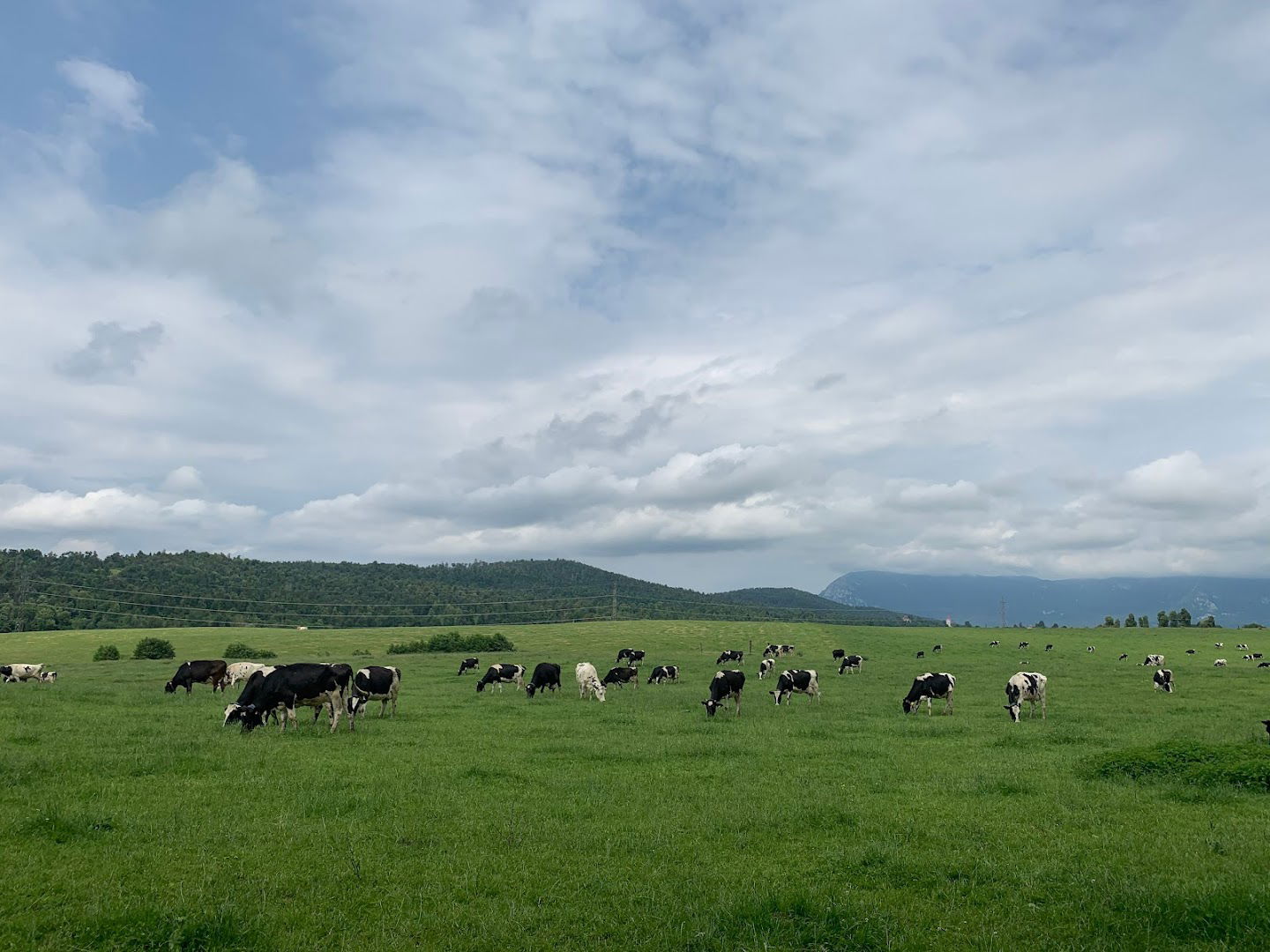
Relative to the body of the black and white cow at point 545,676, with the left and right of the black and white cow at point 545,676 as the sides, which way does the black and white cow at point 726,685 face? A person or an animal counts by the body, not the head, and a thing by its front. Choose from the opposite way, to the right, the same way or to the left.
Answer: the same way

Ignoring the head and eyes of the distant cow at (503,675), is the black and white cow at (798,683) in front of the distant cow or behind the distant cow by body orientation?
behind

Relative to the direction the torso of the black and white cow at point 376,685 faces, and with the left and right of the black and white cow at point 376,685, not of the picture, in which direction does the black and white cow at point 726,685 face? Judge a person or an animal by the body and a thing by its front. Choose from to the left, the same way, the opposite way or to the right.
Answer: the same way

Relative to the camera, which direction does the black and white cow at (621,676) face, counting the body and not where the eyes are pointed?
to the viewer's left

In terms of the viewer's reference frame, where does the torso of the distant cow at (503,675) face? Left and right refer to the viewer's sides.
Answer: facing to the left of the viewer

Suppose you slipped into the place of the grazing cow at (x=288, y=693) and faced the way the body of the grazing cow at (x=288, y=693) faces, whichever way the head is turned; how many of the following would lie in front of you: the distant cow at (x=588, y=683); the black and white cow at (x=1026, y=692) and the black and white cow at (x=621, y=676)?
0

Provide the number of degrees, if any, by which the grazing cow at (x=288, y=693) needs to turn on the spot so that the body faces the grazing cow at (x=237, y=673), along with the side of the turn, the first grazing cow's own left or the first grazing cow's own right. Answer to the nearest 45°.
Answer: approximately 90° to the first grazing cow's own right

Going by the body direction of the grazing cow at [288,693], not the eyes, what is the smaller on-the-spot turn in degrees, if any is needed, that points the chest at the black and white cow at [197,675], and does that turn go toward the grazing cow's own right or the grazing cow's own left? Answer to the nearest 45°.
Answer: approximately 90° to the grazing cow's own right

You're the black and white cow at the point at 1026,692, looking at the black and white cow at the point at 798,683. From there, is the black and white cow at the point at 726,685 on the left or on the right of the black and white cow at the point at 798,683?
left

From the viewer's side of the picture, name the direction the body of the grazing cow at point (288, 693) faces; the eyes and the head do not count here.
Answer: to the viewer's left

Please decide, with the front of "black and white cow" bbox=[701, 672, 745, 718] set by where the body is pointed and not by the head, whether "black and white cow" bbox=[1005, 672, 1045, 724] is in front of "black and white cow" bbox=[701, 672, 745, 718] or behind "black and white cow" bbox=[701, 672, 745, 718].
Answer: behind

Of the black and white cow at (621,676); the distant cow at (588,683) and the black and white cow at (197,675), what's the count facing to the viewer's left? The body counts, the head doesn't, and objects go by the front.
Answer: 2
